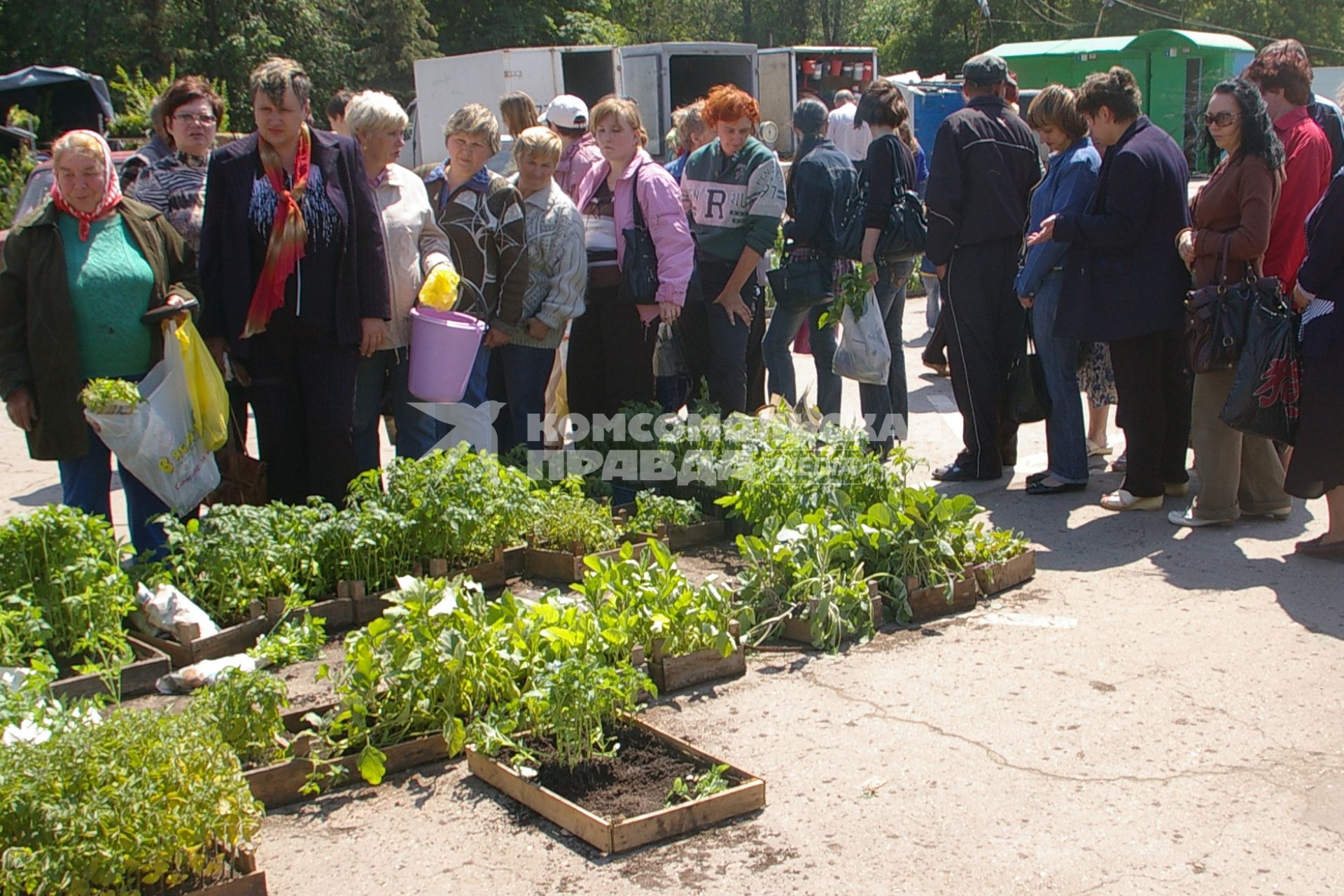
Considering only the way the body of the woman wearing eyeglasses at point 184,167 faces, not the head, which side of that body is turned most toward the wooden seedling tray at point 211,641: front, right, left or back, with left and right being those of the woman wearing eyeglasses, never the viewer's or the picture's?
front

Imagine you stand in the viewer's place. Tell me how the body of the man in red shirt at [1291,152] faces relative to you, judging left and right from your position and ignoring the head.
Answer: facing to the left of the viewer

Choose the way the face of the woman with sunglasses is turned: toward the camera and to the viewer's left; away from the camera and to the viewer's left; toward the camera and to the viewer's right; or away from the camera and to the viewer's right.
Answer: toward the camera and to the viewer's left

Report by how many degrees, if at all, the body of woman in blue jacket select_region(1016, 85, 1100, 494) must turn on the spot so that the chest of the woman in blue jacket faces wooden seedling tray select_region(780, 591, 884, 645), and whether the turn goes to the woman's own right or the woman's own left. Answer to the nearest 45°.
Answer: approximately 90° to the woman's own left

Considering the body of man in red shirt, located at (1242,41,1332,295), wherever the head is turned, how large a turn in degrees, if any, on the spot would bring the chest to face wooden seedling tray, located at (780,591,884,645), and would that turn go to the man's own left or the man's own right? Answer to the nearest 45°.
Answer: approximately 45° to the man's own left

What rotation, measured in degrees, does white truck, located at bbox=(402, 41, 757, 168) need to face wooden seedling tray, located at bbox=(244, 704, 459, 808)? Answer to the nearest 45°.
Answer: approximately 135° to its left

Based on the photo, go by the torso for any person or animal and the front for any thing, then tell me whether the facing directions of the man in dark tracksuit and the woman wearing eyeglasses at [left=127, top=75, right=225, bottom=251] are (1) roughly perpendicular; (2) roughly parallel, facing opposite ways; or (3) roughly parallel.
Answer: roughly parallel, facing opposite ways

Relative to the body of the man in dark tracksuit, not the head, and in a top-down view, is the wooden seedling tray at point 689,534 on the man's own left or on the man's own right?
on the man's own left

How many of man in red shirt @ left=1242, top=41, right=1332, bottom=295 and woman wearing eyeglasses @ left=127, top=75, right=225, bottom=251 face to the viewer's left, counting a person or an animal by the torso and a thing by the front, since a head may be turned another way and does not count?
1

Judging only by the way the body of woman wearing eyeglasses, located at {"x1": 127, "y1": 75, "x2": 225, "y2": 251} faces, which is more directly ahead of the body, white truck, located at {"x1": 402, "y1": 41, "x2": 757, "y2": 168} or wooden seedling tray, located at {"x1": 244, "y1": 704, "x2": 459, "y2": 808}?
the wooden seedling tray

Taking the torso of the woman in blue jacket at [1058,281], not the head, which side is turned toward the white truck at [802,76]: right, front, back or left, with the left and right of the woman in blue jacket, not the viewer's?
right

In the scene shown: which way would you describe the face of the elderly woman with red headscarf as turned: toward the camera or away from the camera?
toward the camera

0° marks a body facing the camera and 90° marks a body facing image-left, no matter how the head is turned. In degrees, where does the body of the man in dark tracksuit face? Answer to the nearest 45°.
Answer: approximately 135°

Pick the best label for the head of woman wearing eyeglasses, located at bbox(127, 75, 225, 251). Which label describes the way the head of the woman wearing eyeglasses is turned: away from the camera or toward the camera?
toward the camera
